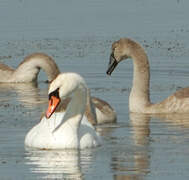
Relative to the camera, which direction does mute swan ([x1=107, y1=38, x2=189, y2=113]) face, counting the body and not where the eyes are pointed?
to the viewer's left

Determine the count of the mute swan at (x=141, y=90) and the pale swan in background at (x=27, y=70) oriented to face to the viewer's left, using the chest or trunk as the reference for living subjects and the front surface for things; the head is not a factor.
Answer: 1

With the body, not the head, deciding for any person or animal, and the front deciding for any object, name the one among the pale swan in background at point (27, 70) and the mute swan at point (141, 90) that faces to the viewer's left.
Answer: the mute swan

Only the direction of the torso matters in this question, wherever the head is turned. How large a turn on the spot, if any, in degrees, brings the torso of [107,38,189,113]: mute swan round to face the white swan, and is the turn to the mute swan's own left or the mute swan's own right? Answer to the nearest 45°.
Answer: approximately 90° to the mute swan's own left

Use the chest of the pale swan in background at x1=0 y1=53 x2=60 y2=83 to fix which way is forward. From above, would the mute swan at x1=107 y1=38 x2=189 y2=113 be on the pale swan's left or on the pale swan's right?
on the pale swan's right

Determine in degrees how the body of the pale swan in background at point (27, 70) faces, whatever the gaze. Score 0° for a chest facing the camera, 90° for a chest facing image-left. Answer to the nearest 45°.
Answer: approximately 270°

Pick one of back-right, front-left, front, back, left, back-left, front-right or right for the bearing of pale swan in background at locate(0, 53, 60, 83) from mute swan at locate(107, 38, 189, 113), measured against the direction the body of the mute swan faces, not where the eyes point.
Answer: front-right

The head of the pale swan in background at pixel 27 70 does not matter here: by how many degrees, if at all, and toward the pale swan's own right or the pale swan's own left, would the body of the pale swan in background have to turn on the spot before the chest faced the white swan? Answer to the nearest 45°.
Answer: approximately 90° to the pale swan's own right

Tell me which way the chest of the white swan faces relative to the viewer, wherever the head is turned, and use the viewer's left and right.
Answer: facing the viewer and to the left of the viewer
